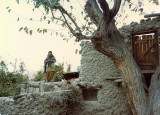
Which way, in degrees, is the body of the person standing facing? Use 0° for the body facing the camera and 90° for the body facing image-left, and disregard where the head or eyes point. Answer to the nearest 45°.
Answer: approximately 0°

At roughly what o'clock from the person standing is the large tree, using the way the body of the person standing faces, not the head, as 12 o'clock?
The large tree is roughly at 11 o'clock from the person standing.
